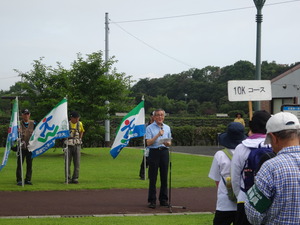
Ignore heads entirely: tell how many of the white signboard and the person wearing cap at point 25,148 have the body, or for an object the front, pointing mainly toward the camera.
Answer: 2

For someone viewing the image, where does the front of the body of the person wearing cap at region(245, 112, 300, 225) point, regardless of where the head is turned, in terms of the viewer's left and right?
facing away from the viewer and to the left of the viewer

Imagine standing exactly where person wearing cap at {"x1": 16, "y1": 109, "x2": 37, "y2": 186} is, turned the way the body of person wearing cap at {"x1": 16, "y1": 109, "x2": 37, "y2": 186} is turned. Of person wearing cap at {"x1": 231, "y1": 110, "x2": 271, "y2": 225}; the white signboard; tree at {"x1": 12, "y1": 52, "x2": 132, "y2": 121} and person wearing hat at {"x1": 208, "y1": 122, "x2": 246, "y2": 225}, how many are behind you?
1

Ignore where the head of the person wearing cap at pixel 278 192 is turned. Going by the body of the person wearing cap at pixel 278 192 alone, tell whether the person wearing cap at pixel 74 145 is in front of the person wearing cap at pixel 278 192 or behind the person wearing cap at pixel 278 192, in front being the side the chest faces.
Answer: in front

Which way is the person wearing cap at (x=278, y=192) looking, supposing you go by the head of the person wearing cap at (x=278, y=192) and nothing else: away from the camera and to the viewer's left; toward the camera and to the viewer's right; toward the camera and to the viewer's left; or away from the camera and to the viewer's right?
away from the camera and to the viewer's left

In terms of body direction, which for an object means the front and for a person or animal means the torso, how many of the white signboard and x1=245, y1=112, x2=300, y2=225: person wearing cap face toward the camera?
1

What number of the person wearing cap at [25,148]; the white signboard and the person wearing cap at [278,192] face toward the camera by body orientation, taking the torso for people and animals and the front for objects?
2

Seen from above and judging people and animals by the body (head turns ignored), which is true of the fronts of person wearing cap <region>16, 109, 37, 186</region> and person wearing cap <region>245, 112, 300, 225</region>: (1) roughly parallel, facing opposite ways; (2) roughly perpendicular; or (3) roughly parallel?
roughly parallel, facing opposite ways

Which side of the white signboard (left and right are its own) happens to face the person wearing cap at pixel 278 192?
front

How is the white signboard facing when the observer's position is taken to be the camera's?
facing the viewer

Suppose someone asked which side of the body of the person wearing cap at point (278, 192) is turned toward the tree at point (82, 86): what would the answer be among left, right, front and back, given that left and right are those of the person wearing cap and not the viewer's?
front

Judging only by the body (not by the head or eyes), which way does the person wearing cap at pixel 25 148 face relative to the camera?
toward the camera

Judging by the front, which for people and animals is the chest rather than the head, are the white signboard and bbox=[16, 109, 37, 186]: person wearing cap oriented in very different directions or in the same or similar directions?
same or similar directions

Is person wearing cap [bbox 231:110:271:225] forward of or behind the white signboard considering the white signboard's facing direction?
forward

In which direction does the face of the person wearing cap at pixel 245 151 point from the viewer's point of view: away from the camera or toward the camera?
away from the camera

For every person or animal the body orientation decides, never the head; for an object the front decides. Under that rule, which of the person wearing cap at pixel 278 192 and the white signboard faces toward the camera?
the white signboard
